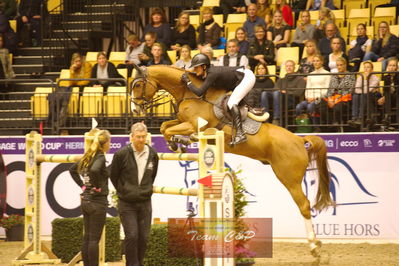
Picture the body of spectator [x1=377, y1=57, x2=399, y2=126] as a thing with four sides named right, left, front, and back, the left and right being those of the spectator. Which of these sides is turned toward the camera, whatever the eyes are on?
front

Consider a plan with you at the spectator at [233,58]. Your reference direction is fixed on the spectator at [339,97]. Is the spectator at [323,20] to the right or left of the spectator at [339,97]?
left

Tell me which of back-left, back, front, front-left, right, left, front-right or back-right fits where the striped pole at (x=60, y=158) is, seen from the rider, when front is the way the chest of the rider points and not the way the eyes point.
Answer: front

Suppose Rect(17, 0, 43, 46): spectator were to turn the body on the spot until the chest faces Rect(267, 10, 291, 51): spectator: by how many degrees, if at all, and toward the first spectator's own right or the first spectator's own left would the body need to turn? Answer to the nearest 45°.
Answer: approximately 45° to the first spectator's own left

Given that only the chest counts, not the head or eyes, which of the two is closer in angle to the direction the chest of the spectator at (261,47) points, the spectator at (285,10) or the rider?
the rider

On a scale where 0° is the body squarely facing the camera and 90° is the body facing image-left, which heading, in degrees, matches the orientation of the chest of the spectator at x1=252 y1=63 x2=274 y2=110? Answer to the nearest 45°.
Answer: approximately 0°

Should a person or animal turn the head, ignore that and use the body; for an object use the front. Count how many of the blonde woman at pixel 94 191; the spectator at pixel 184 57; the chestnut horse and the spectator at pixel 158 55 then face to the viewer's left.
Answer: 1

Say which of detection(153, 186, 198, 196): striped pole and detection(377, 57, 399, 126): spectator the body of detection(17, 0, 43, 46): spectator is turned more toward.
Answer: the striped pole

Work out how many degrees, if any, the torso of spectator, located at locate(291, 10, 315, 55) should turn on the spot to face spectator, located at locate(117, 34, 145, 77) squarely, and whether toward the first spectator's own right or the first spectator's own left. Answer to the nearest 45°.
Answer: approximately 45° to the first spectator's own right

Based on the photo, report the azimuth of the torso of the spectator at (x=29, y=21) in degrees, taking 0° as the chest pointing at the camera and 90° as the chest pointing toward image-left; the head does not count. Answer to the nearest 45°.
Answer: approximately 0°

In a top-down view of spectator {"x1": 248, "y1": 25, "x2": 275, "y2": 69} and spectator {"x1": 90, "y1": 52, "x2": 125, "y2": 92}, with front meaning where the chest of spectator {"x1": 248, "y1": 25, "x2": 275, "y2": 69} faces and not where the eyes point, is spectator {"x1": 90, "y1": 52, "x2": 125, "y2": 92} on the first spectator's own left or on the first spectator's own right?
on the first spectator's own right

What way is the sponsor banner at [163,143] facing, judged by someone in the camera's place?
facing the viewer

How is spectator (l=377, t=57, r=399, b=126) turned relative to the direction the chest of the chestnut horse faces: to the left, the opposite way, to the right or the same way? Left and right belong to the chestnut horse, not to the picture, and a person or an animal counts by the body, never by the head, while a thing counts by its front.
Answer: to the left

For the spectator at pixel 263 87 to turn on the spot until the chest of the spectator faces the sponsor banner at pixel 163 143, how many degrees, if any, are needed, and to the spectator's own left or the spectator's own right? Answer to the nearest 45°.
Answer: approximately 90° to the spectator's own right
